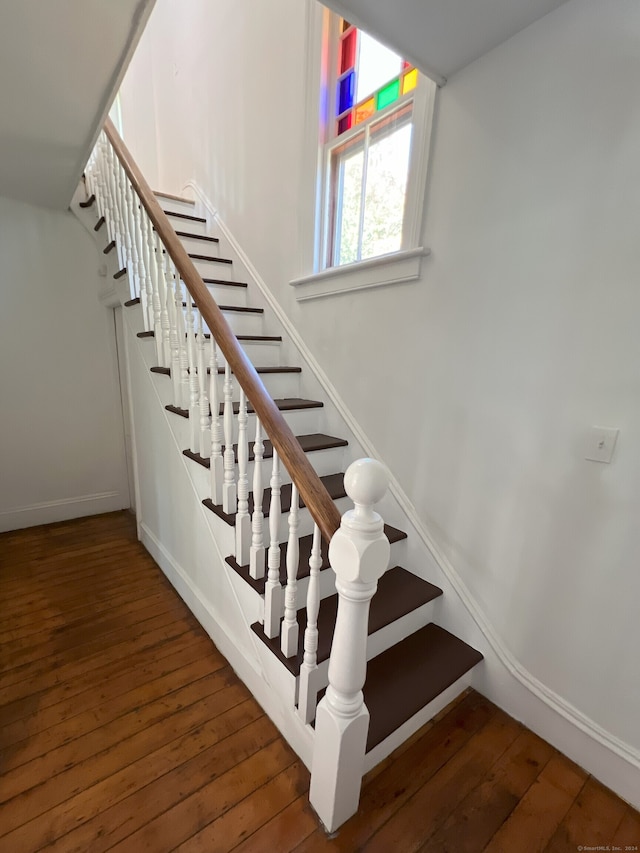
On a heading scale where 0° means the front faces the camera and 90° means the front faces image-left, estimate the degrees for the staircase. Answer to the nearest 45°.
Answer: approximately 315°

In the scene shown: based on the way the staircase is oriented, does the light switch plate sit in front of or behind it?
in front
